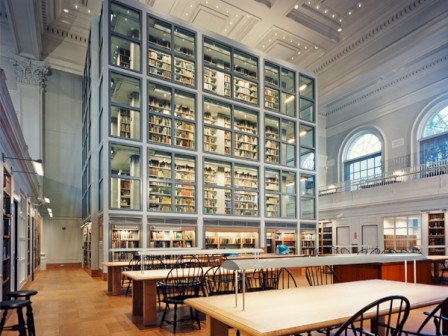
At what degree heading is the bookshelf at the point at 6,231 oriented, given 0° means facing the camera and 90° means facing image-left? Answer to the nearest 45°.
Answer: approximately 270°

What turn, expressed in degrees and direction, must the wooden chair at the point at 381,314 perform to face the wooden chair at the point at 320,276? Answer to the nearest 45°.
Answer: approximately 45° to its right

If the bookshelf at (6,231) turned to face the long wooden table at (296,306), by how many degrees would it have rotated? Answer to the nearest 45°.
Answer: approximately 90° to its right

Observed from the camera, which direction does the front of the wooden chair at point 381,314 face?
facing away from the viewer and to the left of the viewer

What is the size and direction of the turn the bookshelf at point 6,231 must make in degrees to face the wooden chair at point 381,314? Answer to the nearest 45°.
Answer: approximately 90° to its right

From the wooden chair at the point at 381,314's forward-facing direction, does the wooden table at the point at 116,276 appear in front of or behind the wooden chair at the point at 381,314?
in front

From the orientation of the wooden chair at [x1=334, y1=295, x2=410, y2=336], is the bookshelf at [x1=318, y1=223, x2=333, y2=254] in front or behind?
in front

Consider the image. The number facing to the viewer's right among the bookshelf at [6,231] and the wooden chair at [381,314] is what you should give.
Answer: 1

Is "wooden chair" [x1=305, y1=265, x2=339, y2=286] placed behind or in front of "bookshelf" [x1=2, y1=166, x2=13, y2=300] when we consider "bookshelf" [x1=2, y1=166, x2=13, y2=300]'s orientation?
in front
